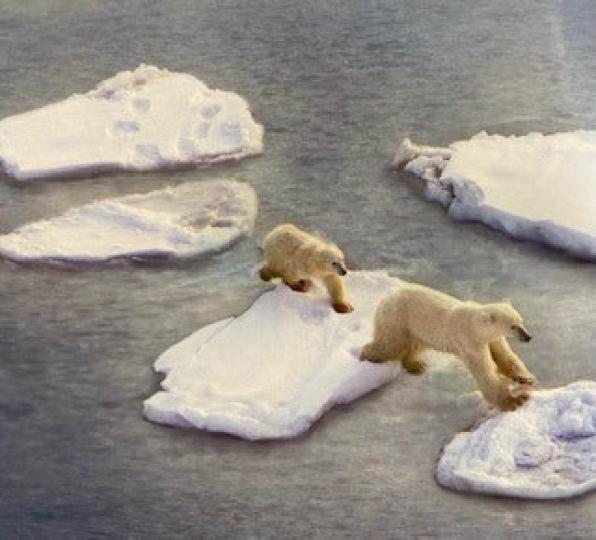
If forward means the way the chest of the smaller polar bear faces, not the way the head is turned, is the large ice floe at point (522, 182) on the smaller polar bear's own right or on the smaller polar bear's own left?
on the smaller polar bear's own left

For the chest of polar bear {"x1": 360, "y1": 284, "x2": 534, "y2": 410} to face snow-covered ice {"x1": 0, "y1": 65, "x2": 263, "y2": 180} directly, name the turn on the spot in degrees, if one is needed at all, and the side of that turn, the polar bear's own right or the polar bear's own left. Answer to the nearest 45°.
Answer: approximately 135° to the polar bear's own left

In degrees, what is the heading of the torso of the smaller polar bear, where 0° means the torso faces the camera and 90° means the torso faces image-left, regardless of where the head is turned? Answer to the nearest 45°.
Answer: approximately 315°

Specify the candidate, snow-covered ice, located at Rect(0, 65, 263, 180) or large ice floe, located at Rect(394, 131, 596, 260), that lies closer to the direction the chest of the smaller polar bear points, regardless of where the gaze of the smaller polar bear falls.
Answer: the large ice floe

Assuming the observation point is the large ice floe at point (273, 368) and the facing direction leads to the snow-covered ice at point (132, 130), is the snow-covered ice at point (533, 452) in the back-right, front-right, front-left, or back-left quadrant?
back-right

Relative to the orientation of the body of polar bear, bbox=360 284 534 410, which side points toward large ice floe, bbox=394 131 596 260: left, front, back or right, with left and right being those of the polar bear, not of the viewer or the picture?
left

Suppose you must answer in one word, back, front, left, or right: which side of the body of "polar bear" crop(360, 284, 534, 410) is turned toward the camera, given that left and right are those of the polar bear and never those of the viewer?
right
